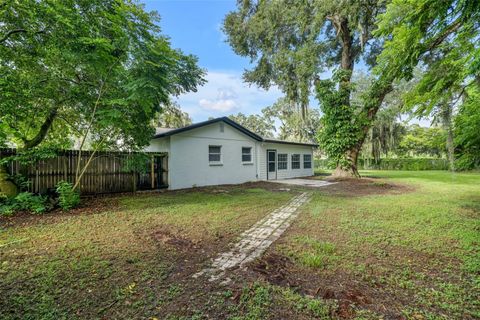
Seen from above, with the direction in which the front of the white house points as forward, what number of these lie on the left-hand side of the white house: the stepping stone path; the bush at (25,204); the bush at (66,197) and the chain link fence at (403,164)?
1

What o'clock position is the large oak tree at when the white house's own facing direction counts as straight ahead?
The large oak tree is roughly at 10 o'clock from the white house.

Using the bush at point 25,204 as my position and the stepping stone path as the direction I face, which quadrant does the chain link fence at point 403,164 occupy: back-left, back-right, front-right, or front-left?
front-left

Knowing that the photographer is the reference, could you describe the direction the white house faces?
facing the viewer and to the right of the viewer

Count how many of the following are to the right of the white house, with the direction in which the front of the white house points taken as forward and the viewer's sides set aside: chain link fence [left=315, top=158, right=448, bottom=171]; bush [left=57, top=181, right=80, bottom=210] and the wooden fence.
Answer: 2

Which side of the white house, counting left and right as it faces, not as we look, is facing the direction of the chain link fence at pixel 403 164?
left

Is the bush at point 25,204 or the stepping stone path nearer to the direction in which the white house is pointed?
the stepping stone path

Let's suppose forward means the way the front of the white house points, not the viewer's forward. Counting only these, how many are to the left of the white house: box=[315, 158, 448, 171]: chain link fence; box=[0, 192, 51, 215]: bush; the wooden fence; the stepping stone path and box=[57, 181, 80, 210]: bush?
1

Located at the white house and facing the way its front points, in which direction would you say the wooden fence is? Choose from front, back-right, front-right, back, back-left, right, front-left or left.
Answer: right

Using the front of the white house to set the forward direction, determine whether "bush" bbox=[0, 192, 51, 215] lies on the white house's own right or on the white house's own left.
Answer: on the white house's own right

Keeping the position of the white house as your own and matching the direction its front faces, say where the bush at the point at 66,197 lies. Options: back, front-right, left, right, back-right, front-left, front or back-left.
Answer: right

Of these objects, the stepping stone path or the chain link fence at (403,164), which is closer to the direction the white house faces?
the stepping stone path

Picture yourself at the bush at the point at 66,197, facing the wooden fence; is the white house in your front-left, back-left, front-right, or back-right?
front-right

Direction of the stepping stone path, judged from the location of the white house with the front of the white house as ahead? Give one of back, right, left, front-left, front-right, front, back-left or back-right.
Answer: front-right
